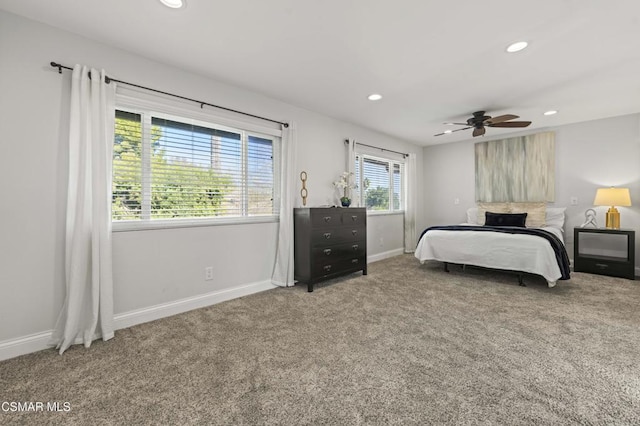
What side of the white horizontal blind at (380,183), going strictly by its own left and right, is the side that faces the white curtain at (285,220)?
right

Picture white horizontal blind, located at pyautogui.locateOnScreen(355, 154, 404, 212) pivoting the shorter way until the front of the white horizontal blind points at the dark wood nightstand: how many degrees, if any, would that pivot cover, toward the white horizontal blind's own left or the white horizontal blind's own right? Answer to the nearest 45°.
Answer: approximately 45° to the white horizontal blind's own left

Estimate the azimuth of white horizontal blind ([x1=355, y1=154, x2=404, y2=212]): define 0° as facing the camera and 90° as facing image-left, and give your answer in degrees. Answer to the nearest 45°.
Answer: approximately 315°

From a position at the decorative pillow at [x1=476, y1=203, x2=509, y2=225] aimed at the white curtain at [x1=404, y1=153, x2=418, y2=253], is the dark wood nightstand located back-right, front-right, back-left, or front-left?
back-left

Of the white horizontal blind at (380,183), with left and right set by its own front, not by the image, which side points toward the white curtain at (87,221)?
right

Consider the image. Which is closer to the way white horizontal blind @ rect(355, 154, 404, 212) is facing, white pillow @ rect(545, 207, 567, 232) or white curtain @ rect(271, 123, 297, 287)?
the white pillow

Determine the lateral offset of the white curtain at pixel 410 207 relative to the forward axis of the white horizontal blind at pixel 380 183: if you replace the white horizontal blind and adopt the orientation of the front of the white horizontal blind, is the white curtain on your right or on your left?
on your left

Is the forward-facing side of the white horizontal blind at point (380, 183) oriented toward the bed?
yes
